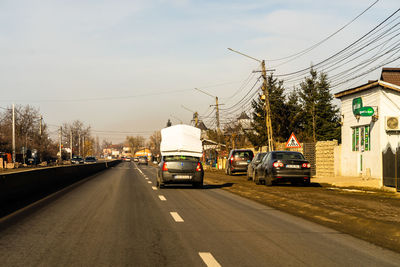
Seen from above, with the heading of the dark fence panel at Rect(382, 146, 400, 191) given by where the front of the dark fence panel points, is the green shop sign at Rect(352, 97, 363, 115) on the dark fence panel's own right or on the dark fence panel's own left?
on the dark fence panel's own right

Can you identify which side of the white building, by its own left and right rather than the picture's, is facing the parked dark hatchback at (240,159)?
right

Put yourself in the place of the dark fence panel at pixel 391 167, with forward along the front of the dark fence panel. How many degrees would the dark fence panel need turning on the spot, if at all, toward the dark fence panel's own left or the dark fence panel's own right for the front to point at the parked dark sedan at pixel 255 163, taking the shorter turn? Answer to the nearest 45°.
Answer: approximately 90° to the dark fence panel's own right

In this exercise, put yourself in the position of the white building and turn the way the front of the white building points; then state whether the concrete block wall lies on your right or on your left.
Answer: on your right

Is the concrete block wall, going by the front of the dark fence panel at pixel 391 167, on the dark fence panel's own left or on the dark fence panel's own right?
on the dark fence panel's own right

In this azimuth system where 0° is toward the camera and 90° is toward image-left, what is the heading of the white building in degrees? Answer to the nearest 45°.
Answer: approximately 45°

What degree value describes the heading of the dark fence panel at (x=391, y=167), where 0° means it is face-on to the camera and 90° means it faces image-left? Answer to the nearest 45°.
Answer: approximately 45°
